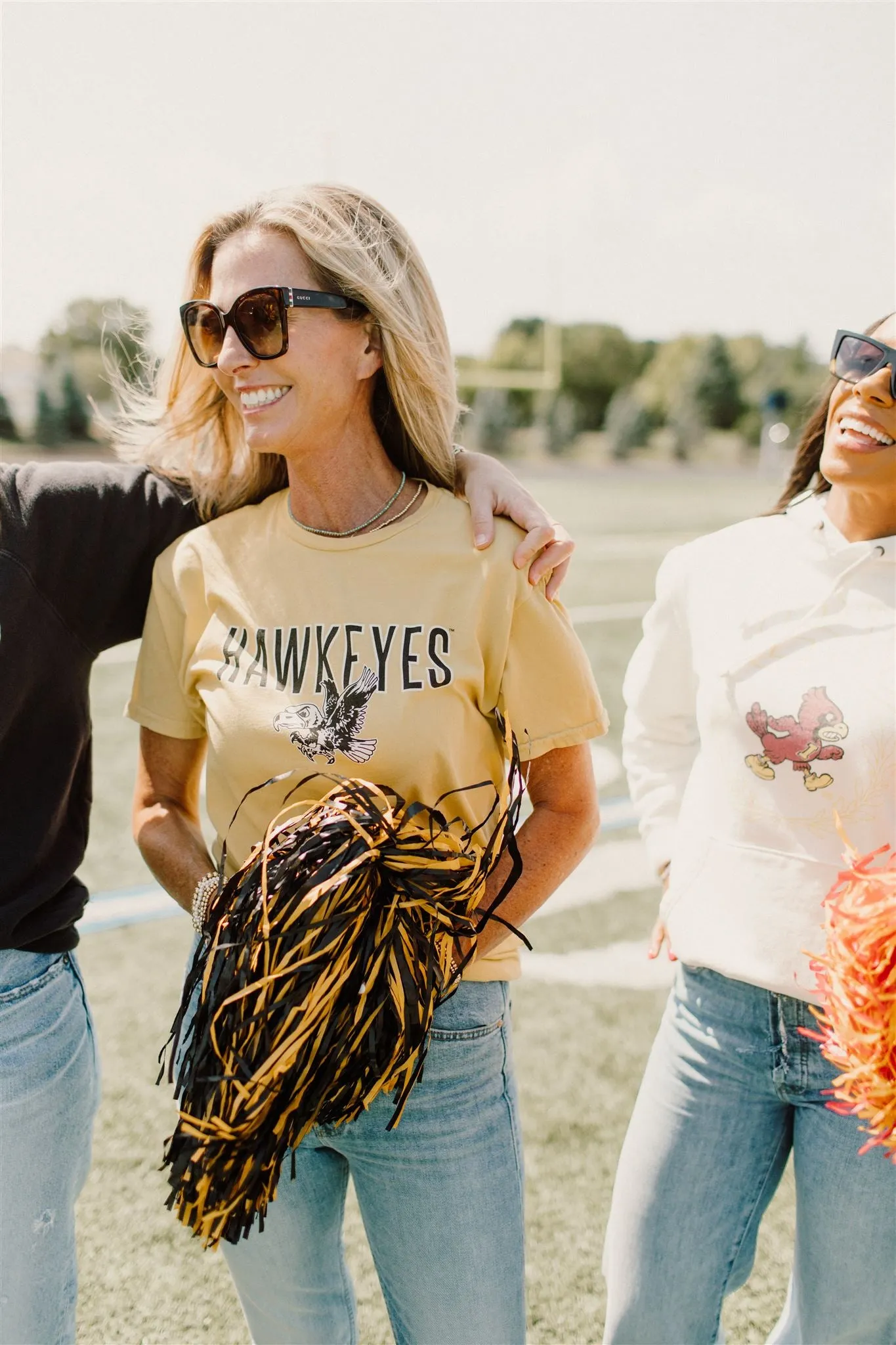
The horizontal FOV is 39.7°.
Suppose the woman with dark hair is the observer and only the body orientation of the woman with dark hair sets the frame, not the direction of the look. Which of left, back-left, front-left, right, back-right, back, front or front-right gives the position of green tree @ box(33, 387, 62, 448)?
back-right

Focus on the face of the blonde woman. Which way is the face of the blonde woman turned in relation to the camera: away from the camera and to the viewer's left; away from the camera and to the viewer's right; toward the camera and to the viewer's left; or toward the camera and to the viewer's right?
toward the camera and to the viewer's left

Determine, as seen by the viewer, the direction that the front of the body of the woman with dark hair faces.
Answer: toward the camera

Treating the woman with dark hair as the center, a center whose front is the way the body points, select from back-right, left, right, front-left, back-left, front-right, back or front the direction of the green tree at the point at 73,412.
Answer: back-right

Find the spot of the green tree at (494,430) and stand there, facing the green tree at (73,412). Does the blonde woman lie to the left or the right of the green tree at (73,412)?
left

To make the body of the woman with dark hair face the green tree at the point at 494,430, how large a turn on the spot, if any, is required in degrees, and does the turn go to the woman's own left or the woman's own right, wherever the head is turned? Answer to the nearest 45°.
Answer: approximately 180°

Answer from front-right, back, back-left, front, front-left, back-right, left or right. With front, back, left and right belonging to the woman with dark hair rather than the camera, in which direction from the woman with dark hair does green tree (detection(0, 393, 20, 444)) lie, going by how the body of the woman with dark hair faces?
back-right
